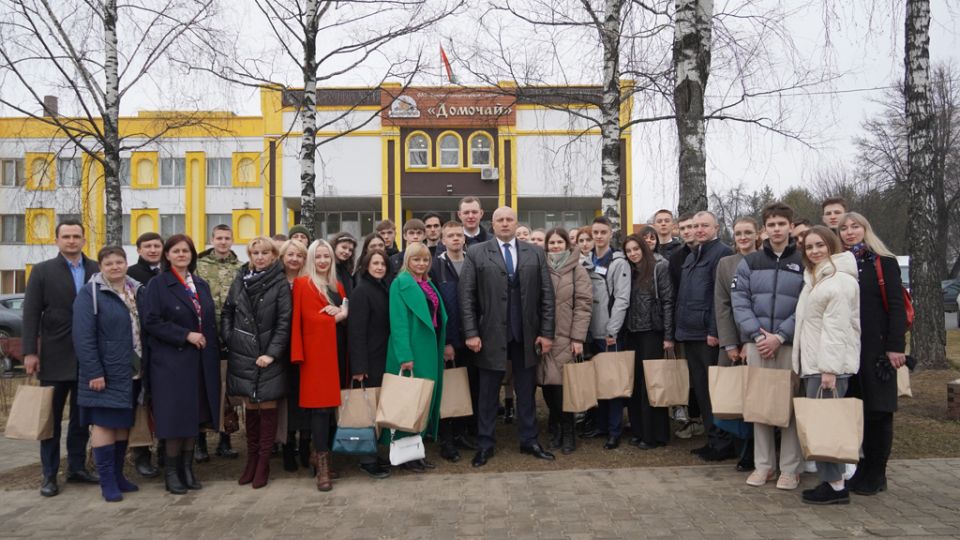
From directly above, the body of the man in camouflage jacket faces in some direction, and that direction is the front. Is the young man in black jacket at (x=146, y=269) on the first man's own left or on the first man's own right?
on the first man's own right

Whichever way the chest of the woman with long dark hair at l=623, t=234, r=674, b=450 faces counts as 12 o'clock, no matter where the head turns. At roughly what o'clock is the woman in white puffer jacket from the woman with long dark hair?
The woman in white puffer jacket is roughly at 9 o'clock from the woman with long dark hair.

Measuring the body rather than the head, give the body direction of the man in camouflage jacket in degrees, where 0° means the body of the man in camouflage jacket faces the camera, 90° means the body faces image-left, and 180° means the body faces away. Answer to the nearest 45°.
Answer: approximately 0°

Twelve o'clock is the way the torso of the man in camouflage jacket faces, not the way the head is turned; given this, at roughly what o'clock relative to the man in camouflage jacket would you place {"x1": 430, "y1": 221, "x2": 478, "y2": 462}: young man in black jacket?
The young man in black jacket is roughly at 10 o'clock from the man in camouflage jacket.

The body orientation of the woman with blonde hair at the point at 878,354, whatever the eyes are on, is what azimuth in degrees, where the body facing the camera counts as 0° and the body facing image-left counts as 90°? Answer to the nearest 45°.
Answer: approximately 45°

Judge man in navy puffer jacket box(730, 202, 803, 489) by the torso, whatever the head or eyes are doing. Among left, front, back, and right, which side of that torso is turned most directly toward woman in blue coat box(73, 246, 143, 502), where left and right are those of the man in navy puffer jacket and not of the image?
right

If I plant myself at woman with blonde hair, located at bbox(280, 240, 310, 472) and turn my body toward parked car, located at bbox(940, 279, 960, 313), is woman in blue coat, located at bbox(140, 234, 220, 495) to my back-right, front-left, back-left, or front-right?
back-left

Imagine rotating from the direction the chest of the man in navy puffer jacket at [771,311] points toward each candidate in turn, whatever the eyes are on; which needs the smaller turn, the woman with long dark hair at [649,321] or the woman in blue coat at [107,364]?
the woman in blue coat

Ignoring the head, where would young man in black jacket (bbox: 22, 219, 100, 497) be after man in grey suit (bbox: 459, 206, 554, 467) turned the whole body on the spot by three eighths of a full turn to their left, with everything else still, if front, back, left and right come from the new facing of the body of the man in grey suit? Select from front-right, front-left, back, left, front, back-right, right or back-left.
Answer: back-left
